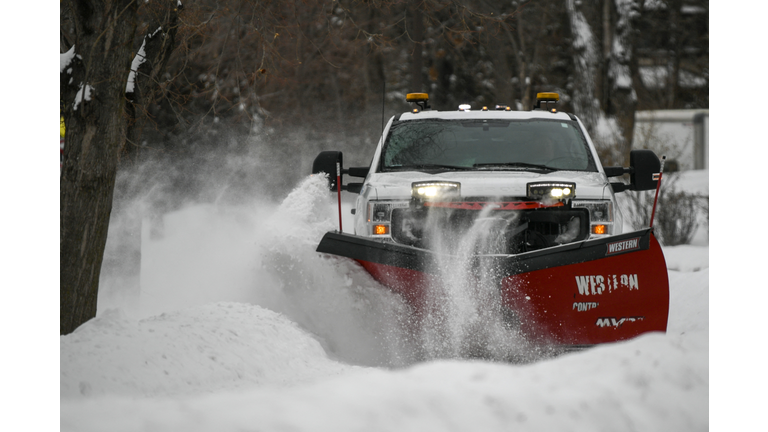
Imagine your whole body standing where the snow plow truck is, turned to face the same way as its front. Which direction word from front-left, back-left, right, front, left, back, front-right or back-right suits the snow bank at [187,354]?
right

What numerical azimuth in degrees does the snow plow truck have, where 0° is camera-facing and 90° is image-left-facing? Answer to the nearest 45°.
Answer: approximately 0°

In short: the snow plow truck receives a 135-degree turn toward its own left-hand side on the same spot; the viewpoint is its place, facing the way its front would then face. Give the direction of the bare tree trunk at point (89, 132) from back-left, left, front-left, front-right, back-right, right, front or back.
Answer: back-left
